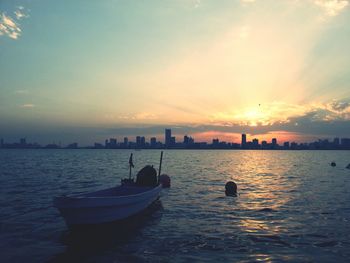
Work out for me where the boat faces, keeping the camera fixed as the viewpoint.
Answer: facing the viewer and to the left of the viewer
